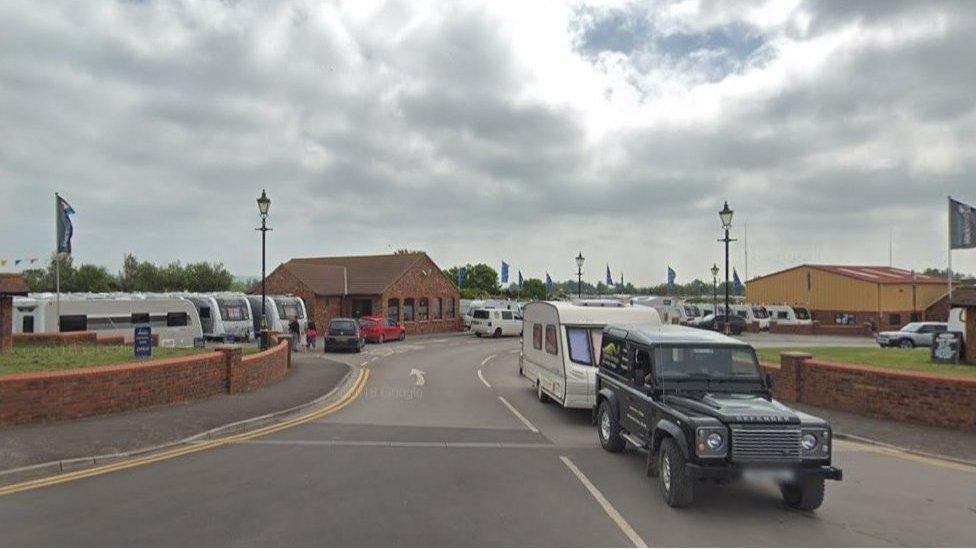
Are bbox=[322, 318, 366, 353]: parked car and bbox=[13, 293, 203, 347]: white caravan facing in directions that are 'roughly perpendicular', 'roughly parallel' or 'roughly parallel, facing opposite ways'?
roughly perpendicular

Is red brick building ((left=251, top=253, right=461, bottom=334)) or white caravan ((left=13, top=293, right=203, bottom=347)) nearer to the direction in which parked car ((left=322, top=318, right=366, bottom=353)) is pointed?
the red brick building

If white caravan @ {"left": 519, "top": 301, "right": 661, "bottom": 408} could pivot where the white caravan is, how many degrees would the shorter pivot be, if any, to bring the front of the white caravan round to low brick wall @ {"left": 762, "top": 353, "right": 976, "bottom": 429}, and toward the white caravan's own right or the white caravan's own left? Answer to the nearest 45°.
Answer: approximately 45° to the white caravan's own left

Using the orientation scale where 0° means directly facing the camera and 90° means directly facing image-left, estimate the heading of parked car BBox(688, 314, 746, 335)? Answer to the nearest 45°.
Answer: approximately 90°

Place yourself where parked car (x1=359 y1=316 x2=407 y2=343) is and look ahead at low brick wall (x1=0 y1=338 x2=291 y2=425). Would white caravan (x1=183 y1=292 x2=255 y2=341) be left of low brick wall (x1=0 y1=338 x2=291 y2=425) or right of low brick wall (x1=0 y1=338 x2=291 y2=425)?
right

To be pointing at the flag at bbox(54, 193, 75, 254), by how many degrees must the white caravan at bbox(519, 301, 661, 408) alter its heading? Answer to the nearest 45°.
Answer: approximately 135° to its right

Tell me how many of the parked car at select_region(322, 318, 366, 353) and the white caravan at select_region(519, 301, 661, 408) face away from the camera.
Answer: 1

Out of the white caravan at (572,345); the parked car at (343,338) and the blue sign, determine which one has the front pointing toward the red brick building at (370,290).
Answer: the parked car

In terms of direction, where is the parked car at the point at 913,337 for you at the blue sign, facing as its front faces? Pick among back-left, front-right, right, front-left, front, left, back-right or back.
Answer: left

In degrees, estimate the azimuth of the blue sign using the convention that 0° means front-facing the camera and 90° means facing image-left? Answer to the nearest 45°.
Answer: approximately 0°

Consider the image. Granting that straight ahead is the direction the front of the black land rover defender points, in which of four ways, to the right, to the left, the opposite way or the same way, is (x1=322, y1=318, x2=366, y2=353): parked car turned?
the opposite way

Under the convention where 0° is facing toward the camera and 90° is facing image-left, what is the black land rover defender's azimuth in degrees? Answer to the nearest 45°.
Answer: approximately 315°

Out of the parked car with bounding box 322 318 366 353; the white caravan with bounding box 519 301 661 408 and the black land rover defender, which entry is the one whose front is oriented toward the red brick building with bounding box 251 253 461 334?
the parked car

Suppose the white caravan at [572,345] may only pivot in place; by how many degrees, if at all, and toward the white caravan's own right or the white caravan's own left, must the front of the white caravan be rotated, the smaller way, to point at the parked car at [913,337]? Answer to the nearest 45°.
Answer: approximately 90° to the white caravan's own left
